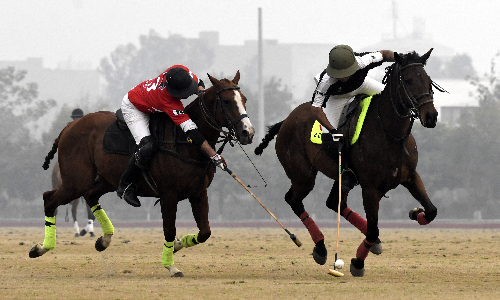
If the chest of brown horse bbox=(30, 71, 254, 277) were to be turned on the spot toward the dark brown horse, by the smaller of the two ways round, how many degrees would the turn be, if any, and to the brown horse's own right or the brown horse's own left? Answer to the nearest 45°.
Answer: approximately 45° to the brown horse's own left

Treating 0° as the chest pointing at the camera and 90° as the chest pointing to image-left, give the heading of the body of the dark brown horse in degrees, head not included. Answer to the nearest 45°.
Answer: approximately 315°

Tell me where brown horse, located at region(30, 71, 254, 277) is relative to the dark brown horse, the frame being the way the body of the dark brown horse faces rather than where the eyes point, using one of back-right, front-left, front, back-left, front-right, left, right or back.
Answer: back-right

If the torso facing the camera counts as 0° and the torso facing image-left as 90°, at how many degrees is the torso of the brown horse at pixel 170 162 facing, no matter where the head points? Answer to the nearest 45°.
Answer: approximately 315°

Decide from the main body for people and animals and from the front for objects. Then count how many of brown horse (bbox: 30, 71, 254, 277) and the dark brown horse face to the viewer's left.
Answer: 0

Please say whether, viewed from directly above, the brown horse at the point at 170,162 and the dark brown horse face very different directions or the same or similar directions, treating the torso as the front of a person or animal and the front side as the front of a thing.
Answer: same or similar directions
